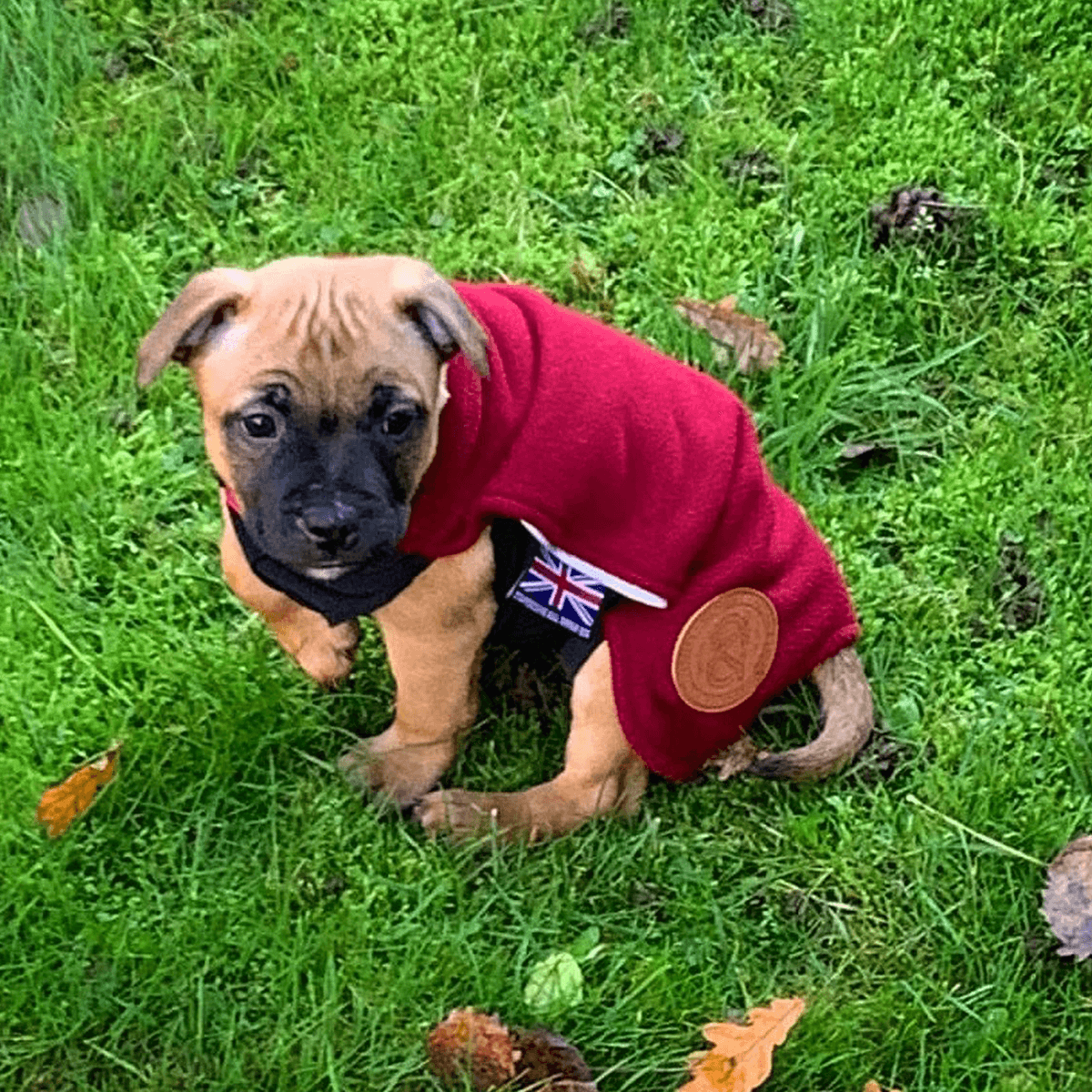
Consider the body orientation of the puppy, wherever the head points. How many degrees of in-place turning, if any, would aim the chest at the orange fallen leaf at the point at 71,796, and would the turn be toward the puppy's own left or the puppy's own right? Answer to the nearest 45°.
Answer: approximately 45° to the puppy's own right

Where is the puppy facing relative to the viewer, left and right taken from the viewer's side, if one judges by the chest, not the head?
facing the viewer and to the left of the viewer

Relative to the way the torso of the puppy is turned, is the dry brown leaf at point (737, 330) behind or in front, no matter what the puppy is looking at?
behind

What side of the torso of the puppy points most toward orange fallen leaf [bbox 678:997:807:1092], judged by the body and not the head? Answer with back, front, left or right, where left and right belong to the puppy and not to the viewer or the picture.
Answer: left

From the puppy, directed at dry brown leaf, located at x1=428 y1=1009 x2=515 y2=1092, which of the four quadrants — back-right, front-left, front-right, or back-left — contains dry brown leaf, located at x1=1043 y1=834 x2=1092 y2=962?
front-left

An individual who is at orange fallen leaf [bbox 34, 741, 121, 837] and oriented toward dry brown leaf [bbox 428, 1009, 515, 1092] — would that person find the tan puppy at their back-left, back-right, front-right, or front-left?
front-left

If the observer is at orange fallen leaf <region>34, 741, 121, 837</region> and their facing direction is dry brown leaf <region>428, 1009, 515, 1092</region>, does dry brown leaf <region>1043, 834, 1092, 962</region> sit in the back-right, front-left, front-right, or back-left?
front-left
